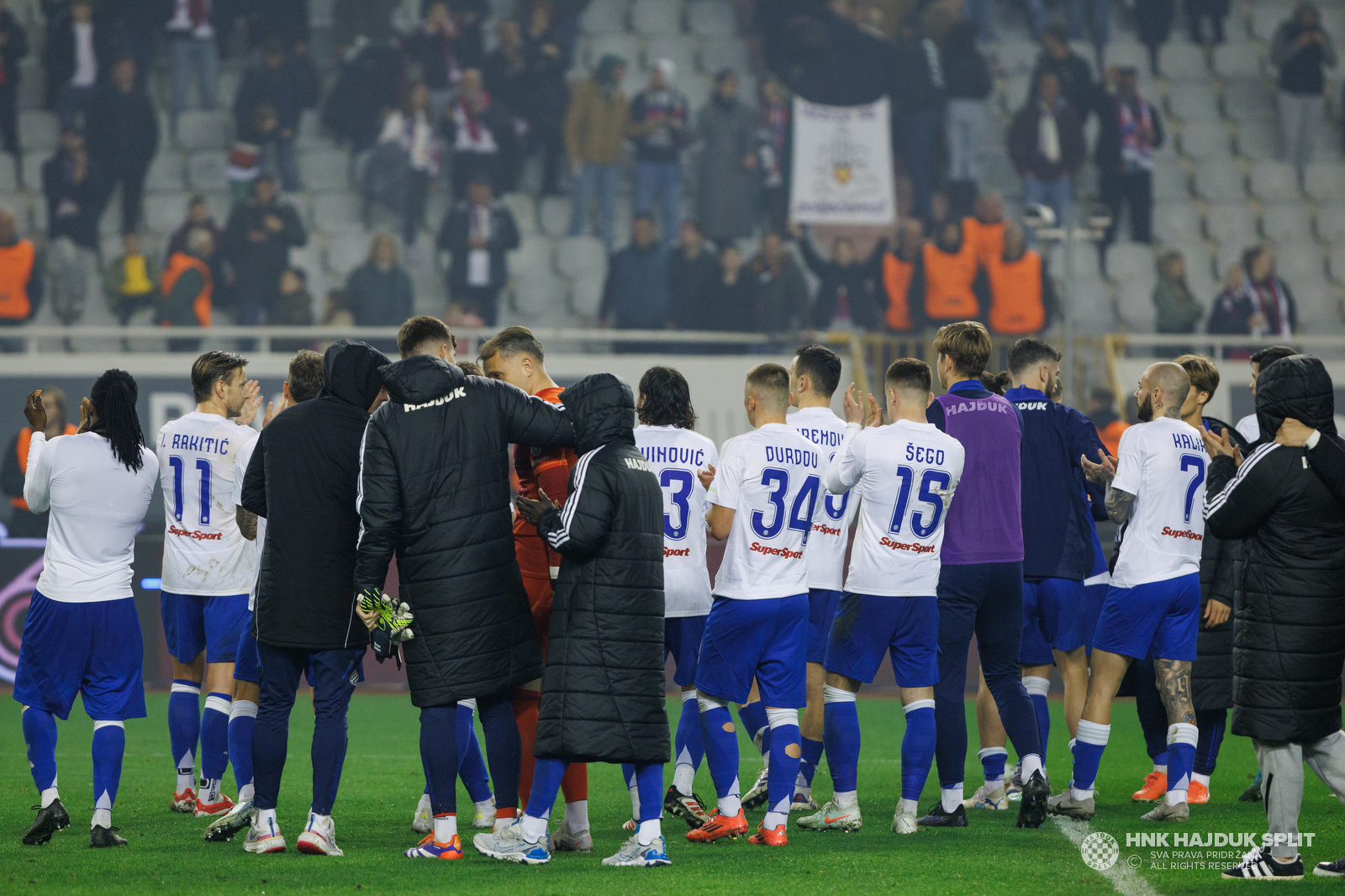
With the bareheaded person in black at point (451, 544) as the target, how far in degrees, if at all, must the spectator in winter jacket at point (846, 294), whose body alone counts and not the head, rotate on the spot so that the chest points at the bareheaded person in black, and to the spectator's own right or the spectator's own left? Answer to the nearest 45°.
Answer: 0° — they already face them

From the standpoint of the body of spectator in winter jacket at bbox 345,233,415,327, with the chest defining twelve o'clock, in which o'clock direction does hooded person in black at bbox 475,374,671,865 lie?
The hooded person in black is roughly at 12 o'clock from the spectator in winter jacket.

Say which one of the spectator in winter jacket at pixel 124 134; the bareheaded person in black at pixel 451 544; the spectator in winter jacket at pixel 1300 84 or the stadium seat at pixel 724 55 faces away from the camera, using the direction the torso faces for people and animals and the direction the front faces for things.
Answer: the bareheaded person in black

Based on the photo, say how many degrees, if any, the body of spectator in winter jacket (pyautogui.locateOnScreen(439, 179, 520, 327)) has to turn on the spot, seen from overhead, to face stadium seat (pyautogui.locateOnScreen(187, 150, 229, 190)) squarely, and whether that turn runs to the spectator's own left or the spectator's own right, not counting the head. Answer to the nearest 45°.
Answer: approximately 135° to the spectator's own right

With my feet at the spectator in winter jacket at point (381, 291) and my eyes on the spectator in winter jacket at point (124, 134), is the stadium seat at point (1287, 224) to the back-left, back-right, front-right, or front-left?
back-right

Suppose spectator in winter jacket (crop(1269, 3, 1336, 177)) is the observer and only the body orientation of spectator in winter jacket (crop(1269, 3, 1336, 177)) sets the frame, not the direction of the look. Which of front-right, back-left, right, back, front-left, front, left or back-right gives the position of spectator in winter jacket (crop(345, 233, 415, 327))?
front-right

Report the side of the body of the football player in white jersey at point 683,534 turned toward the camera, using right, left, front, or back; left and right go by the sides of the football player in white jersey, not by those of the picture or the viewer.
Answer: back

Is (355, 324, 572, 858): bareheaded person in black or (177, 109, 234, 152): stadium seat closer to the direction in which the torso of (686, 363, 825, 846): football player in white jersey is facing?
the stadium seat

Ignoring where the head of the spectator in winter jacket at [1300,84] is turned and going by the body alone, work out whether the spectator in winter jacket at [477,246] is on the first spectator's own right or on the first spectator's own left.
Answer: on the first spectator's own right

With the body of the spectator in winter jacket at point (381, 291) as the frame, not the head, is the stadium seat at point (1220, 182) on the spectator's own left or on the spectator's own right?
on the spectator's own left

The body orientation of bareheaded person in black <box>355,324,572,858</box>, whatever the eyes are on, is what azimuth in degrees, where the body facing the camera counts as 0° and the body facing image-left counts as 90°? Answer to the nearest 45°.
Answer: approximately 180°

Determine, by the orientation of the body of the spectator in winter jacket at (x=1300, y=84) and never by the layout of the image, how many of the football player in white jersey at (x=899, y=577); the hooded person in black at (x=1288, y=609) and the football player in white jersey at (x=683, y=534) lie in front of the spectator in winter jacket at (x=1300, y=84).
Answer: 3
